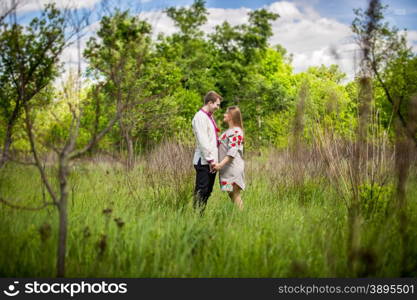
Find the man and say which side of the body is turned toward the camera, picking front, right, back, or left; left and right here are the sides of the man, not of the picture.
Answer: right

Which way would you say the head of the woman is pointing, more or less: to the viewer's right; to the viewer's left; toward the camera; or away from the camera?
to the viewer's left

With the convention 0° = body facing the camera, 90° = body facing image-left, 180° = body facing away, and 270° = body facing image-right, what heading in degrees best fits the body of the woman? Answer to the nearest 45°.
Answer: approximately 90°
